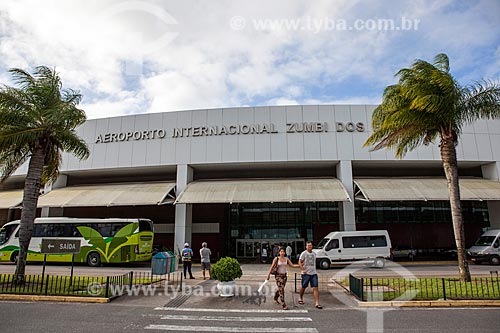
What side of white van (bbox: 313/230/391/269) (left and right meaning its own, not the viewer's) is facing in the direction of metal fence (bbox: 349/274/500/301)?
left

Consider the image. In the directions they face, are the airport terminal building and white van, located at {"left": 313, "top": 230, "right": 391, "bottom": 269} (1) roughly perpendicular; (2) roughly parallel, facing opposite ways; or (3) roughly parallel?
roughly perpendicular

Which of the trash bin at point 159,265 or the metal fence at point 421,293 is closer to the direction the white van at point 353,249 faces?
the trash bin

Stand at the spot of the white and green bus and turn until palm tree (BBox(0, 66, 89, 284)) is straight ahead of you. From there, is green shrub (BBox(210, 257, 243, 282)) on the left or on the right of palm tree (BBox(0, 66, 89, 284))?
left

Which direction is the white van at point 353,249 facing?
to the viewer's left

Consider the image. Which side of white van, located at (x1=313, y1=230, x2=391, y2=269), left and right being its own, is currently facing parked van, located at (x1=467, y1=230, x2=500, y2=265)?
back

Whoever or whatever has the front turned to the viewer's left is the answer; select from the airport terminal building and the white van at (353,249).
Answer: the white van

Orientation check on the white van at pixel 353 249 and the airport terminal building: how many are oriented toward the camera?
1

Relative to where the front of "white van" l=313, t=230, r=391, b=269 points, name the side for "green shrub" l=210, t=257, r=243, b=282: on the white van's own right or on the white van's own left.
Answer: on the white van's own left

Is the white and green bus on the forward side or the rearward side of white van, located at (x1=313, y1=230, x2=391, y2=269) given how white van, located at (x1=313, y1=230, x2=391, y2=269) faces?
on the forward side

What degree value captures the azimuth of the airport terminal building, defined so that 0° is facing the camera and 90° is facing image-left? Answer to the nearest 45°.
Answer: approximately 0°
